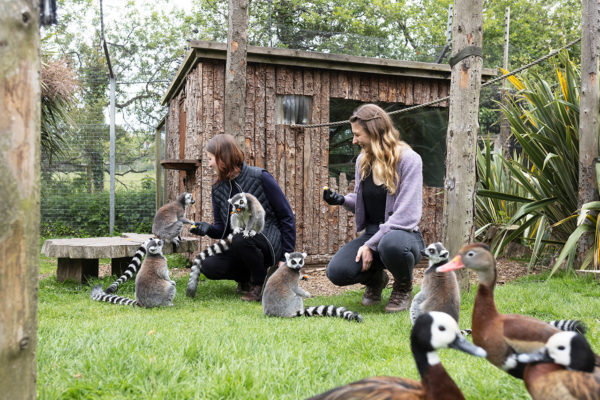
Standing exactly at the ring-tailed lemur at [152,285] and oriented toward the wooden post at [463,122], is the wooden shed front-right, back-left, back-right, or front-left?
front-left

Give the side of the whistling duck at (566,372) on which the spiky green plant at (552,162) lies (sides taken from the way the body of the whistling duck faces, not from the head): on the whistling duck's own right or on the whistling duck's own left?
on the whistling duck's own right

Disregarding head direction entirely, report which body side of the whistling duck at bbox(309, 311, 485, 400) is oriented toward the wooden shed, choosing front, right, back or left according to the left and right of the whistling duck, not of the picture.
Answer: left

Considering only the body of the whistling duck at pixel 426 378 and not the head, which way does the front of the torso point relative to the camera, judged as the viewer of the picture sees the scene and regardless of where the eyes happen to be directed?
to the viewer's right

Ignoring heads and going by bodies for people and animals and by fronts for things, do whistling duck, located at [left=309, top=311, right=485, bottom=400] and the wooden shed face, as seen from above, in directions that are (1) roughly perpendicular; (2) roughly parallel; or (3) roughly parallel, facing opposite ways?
roughly perpendicular

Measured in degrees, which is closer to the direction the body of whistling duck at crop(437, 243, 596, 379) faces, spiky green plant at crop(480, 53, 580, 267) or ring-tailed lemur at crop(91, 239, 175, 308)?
the ring-tailed lemur

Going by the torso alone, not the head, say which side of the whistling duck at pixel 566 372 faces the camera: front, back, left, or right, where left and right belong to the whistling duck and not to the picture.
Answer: left

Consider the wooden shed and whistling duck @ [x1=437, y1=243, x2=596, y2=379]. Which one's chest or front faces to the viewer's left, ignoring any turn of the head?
the whistling duck

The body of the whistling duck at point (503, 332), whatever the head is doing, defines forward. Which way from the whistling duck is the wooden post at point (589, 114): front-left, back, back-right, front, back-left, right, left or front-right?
right

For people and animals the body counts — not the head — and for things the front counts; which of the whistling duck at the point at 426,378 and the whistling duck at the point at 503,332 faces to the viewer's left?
the whistling duck at the point at 503,332

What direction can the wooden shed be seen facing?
toward the camera

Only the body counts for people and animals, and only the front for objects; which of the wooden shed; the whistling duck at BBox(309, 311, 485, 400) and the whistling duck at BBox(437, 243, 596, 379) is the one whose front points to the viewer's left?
the whistling duck at BBox(437, 243, 596, 379)

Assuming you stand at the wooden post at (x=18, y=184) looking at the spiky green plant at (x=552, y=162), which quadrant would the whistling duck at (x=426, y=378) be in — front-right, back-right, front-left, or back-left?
front-right

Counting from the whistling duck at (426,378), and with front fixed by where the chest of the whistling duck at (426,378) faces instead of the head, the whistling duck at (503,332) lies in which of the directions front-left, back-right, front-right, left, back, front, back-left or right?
front-left

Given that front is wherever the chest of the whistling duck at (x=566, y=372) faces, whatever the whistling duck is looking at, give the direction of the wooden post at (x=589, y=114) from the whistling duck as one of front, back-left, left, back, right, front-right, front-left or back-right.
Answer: right

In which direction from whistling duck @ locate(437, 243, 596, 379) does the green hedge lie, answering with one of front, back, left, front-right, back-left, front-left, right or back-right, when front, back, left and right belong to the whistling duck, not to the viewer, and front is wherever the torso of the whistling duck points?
front-right

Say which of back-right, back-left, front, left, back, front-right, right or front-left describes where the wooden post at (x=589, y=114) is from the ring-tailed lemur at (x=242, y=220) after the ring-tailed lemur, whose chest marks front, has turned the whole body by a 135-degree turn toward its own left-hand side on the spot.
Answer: front

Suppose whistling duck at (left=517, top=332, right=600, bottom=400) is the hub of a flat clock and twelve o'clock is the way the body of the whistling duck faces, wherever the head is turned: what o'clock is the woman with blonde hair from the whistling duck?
The woman with blonde hair is roughly at 2 o'clock from the whistling duck.

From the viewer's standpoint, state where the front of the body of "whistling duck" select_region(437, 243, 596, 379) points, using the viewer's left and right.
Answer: facing to the left of the viewer

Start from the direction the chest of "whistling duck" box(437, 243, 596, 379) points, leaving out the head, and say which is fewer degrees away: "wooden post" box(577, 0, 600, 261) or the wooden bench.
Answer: the wooden bench
